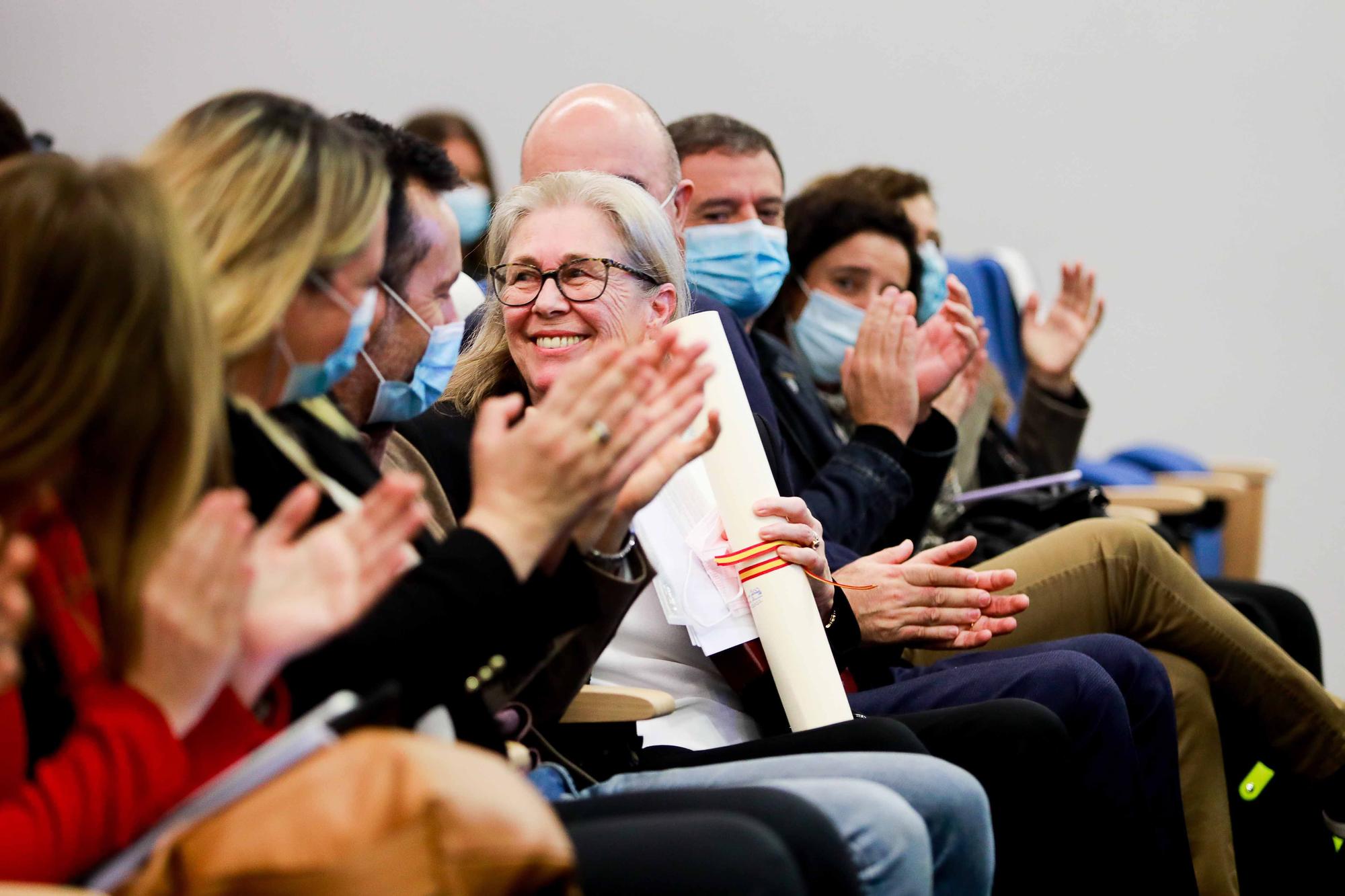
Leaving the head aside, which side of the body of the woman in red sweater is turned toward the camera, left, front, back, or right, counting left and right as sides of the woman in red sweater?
right

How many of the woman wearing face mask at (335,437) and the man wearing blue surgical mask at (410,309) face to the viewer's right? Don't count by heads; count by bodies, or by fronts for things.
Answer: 2

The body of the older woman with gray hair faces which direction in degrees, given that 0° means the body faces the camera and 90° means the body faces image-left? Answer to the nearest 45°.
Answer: approximately 315°

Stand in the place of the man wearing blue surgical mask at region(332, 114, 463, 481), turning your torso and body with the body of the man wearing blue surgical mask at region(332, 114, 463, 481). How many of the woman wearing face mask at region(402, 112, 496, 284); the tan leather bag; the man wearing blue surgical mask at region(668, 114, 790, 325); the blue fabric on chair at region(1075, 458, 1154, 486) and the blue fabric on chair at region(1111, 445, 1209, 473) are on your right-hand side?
1

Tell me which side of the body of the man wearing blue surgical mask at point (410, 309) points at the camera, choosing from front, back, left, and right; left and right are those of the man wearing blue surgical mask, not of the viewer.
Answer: right

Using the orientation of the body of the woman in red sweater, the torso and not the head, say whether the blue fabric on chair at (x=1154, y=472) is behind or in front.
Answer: in front

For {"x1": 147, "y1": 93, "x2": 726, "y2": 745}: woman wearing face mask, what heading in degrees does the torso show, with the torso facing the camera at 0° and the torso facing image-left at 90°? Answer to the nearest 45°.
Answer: approximately 270°

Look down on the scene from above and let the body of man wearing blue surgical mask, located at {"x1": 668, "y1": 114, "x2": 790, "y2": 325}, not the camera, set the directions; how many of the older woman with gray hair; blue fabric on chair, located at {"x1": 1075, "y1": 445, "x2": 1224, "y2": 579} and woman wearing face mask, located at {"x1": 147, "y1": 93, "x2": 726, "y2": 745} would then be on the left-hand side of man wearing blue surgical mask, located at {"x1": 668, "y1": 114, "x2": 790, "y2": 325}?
1
